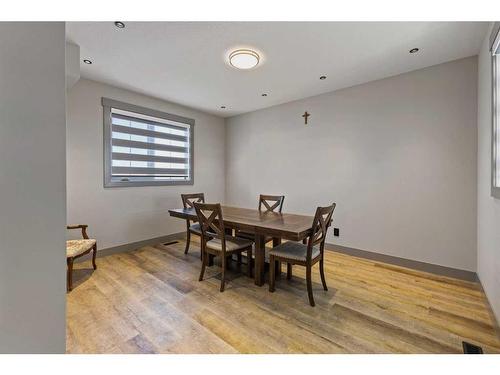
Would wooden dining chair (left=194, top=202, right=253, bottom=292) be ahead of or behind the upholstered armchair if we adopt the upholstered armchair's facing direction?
ahead

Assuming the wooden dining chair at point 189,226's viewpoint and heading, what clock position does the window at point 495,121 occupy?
The window is roughly at 12 o'clock from the wooden dining chair.

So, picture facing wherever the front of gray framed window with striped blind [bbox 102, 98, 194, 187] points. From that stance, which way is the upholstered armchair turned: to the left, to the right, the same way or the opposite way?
the same way

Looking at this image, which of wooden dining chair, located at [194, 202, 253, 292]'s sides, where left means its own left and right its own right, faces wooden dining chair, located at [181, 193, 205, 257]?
left

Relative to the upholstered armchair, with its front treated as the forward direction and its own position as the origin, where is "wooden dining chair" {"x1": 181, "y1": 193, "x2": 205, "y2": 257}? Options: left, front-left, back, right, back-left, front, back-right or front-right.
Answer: front-left

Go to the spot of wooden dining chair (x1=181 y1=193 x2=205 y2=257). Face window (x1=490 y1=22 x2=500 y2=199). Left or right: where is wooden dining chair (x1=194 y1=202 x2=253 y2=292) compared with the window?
right

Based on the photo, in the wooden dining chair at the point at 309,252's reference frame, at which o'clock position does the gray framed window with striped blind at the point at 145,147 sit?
The gray framed window with striped blind is roughly at 11 o'clock from the wooden dining chair.

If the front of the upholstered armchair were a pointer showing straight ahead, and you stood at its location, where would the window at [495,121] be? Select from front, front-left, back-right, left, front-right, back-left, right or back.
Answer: front

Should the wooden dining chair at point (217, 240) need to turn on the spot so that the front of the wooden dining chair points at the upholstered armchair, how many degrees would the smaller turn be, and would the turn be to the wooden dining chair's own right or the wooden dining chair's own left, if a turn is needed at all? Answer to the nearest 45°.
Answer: approximately 135° to the wooden dining chair's own left

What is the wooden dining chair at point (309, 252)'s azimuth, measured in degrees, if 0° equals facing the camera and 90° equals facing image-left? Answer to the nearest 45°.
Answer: approximately 135°

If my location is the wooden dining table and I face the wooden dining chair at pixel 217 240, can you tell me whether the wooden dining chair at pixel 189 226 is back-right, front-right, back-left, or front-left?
front-right

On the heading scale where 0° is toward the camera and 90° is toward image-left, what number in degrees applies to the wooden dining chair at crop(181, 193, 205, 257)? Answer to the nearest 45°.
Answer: approximately 315°

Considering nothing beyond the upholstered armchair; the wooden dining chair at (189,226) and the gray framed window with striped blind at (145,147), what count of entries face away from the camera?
0

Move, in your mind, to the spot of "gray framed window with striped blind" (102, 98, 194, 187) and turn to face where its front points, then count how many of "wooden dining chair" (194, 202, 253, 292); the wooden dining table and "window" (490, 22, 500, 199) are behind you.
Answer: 0

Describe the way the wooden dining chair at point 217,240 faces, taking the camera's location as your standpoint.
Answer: facing away from the viewer and to the right of the viewer

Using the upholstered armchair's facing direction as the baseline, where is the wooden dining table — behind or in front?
in front

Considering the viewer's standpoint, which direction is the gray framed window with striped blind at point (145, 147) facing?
facing the viewer and to the right of the viewer
